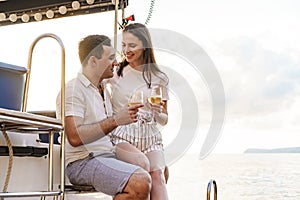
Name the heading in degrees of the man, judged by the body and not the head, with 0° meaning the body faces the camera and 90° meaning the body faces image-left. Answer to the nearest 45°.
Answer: approximately 270°

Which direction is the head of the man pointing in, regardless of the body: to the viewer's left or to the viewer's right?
to the viewer's right
